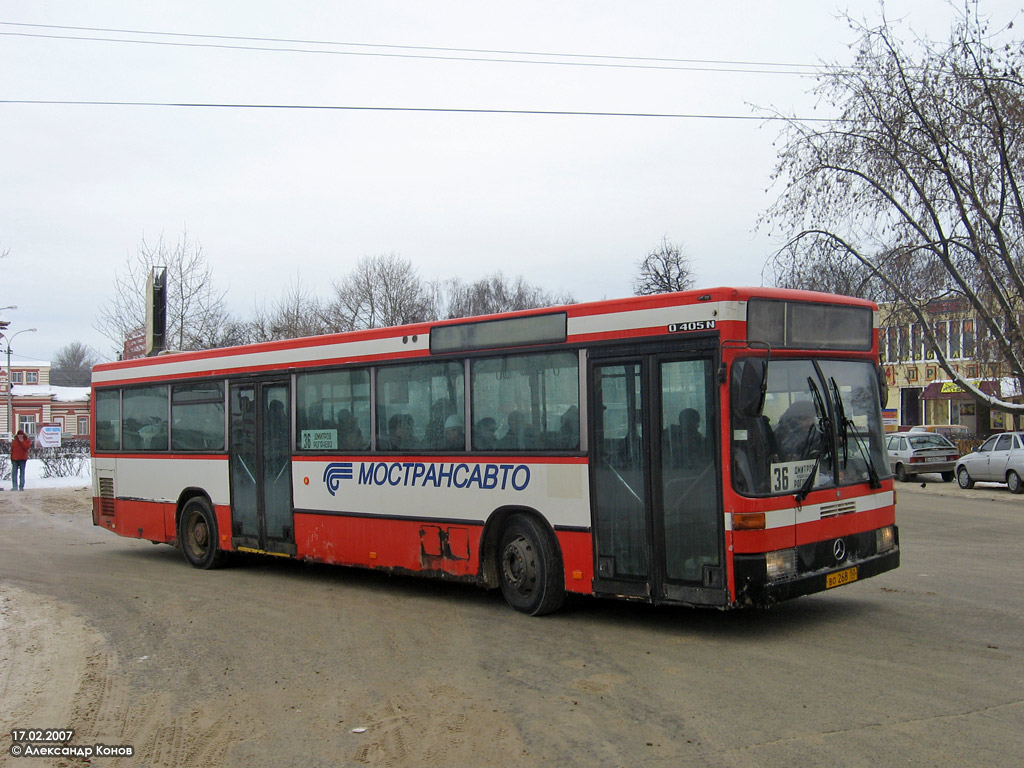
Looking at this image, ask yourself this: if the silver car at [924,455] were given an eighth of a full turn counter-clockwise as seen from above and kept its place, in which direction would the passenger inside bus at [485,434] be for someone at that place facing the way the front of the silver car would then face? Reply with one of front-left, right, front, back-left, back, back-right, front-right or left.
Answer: left

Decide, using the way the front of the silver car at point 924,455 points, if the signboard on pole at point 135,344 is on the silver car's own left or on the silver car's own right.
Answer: on the silver car's own left

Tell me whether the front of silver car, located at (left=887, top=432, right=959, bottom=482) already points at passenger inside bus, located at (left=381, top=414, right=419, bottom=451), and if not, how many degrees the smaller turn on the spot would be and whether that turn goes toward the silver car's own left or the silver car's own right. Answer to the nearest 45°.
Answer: approximately 135° to the silver car's own left

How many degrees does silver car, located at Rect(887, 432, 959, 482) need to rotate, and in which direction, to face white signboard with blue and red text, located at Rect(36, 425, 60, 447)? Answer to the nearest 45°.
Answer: approximately 45° to its left

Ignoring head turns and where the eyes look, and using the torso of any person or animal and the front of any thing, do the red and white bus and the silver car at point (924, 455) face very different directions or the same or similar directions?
very different directions

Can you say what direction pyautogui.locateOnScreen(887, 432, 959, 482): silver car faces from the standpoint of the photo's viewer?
facing away from the viewer and to the left of the viewer

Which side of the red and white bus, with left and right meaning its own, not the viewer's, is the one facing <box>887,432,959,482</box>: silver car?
left

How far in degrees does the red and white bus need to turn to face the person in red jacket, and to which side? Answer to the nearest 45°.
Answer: approximately 180°

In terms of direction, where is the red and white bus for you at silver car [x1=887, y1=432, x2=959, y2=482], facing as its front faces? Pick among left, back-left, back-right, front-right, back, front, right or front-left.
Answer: back-left

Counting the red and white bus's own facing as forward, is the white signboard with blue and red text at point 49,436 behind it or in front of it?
behind

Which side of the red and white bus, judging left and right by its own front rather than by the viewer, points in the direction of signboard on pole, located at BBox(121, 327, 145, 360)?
back
